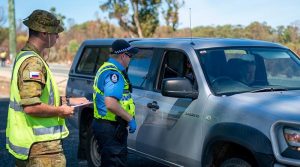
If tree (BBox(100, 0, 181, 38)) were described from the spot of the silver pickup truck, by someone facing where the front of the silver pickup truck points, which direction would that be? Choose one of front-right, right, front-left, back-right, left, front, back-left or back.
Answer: back-left

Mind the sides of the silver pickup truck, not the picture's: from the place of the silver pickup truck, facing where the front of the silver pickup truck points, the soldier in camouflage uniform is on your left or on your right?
on your right

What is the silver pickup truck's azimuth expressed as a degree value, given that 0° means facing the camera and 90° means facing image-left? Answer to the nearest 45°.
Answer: approximately 315°

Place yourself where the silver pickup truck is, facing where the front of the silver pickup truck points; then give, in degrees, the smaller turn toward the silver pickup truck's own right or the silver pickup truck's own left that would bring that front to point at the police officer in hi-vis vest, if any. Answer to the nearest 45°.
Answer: approximately 135° to the silver pickup truck's own right

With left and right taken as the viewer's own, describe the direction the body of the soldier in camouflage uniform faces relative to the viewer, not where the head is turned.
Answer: facing to the right of the viewer

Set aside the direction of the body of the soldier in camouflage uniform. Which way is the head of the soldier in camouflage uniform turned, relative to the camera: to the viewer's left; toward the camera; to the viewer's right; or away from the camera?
to the viewer's right
